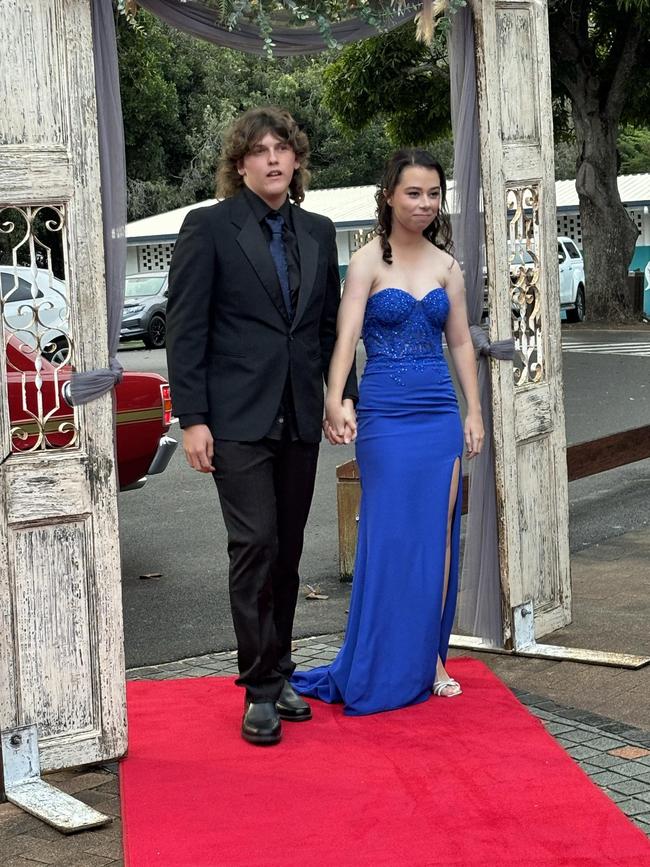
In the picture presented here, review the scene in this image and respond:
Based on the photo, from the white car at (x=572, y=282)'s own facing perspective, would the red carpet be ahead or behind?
ahead

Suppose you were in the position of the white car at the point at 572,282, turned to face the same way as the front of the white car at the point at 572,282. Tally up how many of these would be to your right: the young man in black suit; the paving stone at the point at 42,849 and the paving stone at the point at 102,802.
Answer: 0

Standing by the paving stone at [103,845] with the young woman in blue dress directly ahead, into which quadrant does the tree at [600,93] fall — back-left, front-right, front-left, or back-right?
front-left

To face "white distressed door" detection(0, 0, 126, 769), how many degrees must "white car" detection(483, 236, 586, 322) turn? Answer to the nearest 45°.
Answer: approximately 45° to its left

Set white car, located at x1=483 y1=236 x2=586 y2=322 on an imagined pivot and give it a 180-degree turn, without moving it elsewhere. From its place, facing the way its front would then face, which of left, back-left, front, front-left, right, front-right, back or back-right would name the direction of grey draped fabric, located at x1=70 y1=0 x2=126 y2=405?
back-right

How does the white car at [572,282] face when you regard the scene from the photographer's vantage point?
facing the viewer and to the left of the viewer

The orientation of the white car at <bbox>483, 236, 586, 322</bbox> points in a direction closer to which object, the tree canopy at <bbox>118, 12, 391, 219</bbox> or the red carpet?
the red carpet

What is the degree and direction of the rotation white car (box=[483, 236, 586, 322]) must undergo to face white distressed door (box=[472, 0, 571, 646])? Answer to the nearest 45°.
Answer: approximately 45° to its left

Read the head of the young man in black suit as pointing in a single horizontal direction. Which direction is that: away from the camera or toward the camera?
toward the camera

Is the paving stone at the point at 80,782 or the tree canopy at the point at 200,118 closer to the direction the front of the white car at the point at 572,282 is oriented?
the paving stone

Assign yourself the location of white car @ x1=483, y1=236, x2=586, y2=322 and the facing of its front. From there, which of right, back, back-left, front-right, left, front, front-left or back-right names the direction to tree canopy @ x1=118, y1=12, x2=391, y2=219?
right
